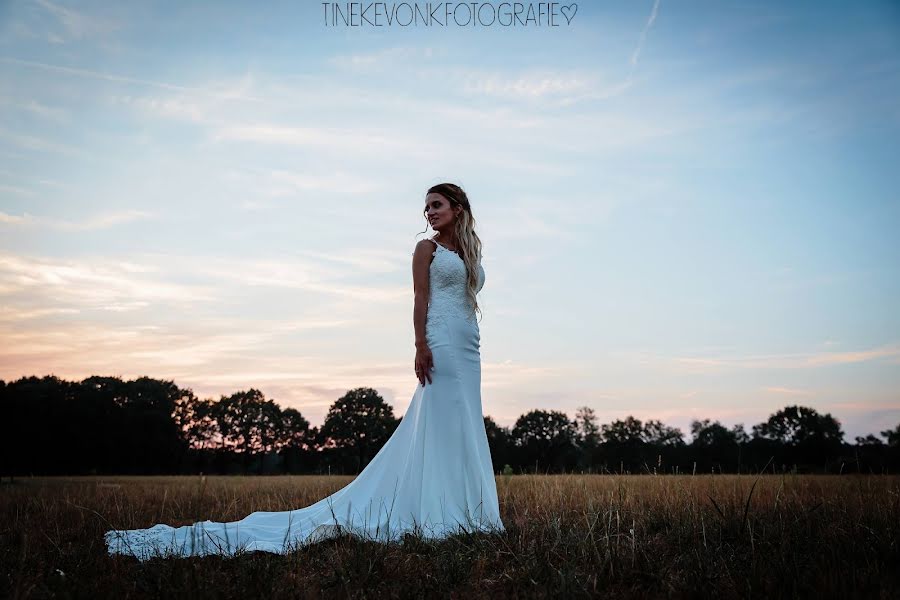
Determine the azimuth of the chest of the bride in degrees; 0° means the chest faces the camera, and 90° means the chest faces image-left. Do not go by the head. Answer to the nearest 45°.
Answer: approximately 315°
